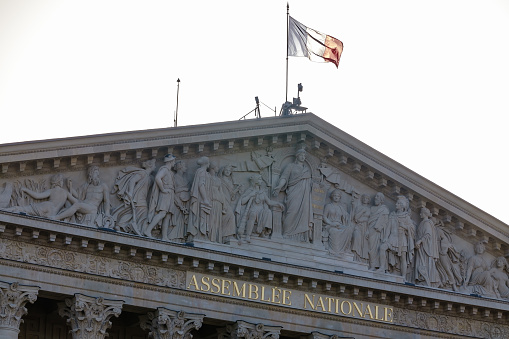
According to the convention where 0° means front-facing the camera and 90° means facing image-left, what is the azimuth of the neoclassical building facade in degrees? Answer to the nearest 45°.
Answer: approximately 315°
